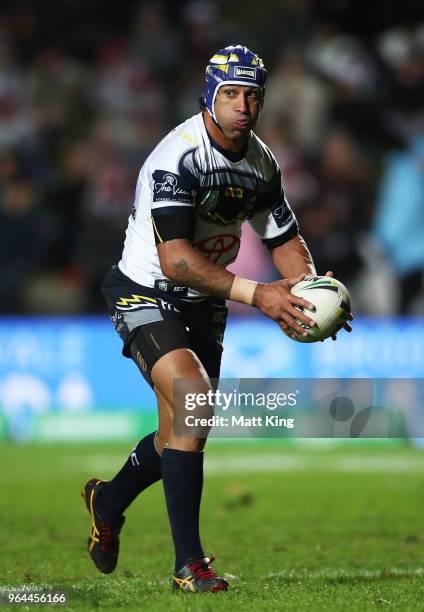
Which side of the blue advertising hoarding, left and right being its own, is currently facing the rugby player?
front

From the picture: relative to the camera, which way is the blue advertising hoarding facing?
toward the camera

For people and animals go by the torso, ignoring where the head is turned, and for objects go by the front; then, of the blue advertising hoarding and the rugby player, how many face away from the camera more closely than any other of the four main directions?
0

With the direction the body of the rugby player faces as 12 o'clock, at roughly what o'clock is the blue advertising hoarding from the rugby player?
The blue advertising hoarding is roughly at 7 o'clock from the rugby player.

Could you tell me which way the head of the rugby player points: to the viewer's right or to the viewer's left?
to the viewer's right

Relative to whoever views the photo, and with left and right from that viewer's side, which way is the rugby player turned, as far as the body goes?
facing the viewer and to the right of the viewer
